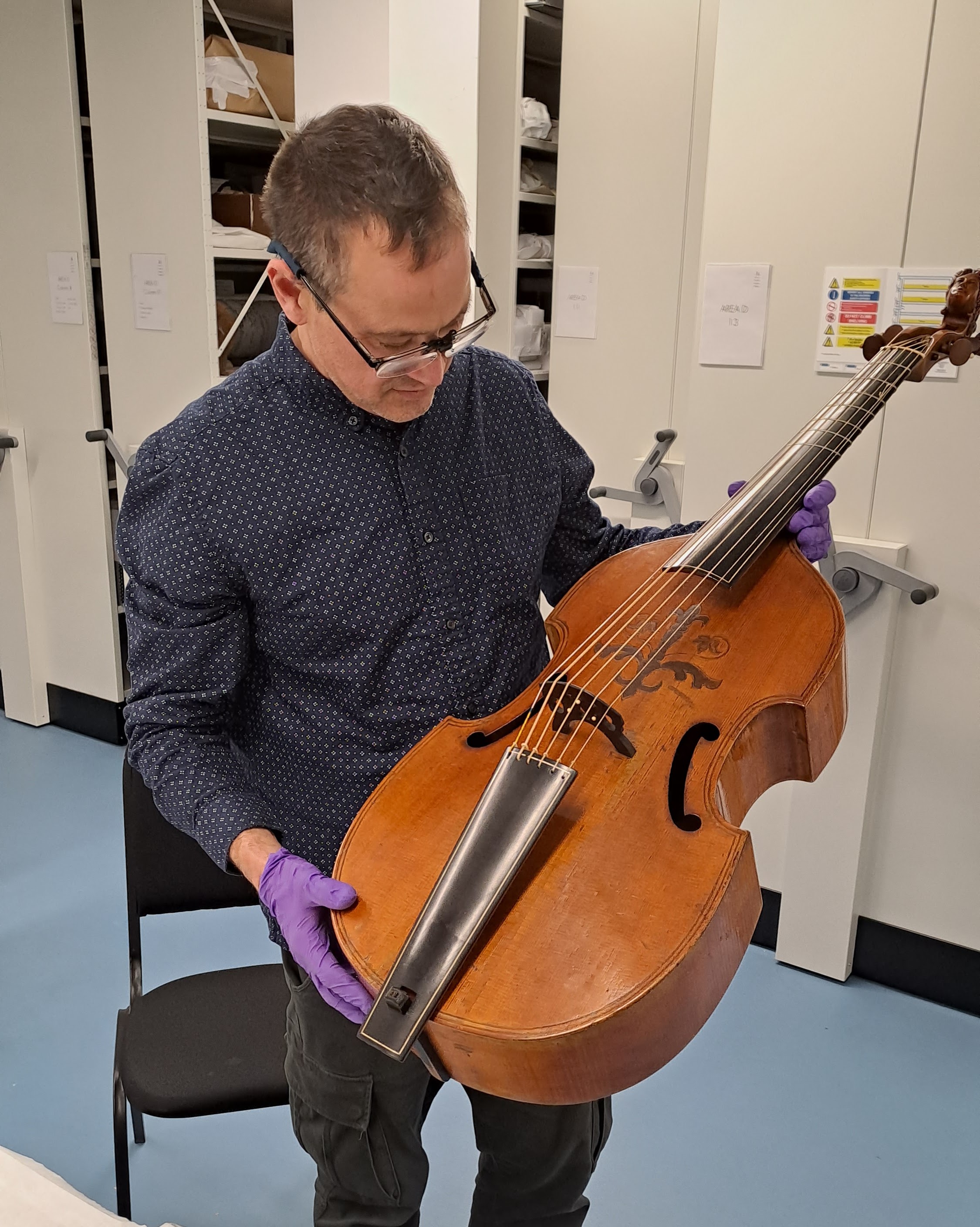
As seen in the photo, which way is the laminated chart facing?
toward the camera

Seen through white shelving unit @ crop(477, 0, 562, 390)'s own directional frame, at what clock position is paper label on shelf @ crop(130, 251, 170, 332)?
The paper label on shelf is roughly at 4 o'clock from the white shelving unit.

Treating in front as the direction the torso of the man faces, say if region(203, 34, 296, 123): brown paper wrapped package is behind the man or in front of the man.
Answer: behind

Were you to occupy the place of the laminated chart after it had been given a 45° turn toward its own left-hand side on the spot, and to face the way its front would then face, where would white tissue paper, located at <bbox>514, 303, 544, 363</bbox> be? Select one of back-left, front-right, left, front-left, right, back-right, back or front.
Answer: back

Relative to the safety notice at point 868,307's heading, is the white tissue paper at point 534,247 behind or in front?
behind

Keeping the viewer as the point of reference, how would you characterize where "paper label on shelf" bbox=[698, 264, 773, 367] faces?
facing the viewer

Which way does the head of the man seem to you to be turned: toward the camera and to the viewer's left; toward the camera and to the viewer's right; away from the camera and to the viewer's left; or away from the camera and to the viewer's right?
toward the camera and to the viewer's right

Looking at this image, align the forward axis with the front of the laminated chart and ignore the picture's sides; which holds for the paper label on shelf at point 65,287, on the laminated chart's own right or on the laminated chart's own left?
on the laminated chart's own right

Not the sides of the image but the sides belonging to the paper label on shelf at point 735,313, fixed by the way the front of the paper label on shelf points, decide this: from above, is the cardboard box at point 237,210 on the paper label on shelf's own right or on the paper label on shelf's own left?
on the paper label on shelf's own right

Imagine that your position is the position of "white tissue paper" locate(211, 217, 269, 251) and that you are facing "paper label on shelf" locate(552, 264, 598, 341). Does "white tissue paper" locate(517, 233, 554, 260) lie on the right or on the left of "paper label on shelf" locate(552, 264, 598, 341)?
left

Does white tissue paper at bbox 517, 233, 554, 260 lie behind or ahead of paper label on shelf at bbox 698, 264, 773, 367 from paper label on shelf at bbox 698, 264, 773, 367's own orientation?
behind

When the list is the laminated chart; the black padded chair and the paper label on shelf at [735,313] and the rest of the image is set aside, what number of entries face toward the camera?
3

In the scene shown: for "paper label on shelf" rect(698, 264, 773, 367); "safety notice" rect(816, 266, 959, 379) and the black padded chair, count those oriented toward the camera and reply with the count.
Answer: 3
